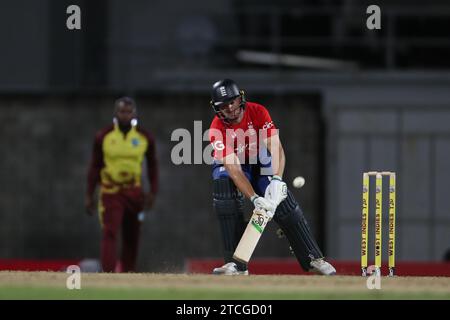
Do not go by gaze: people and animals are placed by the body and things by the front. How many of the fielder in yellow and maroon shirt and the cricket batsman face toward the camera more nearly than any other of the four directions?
2

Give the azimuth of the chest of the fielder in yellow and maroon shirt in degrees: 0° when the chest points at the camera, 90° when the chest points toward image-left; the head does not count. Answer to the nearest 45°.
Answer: approximately 0°

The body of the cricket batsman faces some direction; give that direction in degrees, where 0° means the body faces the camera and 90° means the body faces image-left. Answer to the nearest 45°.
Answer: approximately 0°

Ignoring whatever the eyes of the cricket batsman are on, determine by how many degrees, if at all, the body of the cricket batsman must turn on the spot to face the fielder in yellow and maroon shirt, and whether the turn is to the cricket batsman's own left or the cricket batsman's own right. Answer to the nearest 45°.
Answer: approximately 135° to the cricket batsman's own right

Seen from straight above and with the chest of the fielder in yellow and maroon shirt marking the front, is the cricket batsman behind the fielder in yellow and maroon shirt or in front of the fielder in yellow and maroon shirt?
in front
